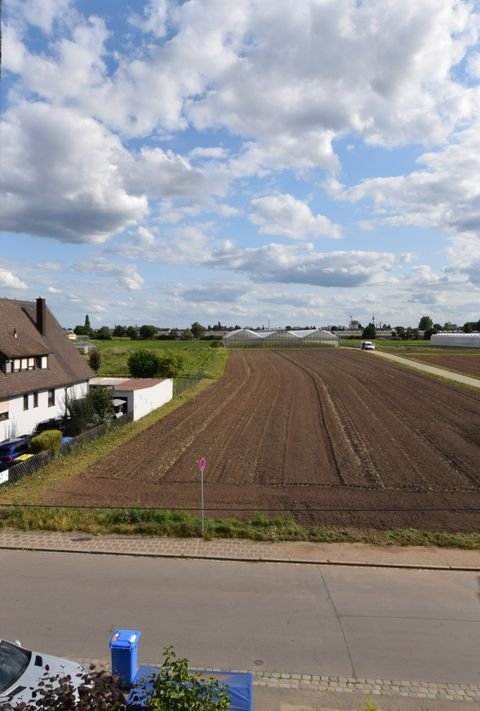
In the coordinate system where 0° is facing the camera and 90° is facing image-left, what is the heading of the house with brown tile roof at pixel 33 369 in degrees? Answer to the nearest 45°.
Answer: approximately 315°

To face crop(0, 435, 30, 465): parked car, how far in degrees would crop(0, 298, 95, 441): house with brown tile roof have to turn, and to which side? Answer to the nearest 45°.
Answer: approximately 45° to its right

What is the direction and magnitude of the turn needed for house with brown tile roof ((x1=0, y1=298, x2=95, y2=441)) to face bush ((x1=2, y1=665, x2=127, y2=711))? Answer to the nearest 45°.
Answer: approximately 45° to its right

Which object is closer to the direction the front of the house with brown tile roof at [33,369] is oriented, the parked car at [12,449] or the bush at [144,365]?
the parked car

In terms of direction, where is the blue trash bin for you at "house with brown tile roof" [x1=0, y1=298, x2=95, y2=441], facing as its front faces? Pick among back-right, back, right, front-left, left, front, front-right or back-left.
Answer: front-right

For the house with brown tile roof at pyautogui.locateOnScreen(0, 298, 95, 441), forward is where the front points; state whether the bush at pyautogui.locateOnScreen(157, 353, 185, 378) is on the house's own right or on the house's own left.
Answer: on the house's own left

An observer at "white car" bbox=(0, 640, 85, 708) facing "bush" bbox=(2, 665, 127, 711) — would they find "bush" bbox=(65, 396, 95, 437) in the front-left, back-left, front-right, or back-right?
back-left

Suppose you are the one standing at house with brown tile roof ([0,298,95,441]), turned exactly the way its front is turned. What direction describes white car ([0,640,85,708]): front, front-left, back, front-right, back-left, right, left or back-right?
front-right
